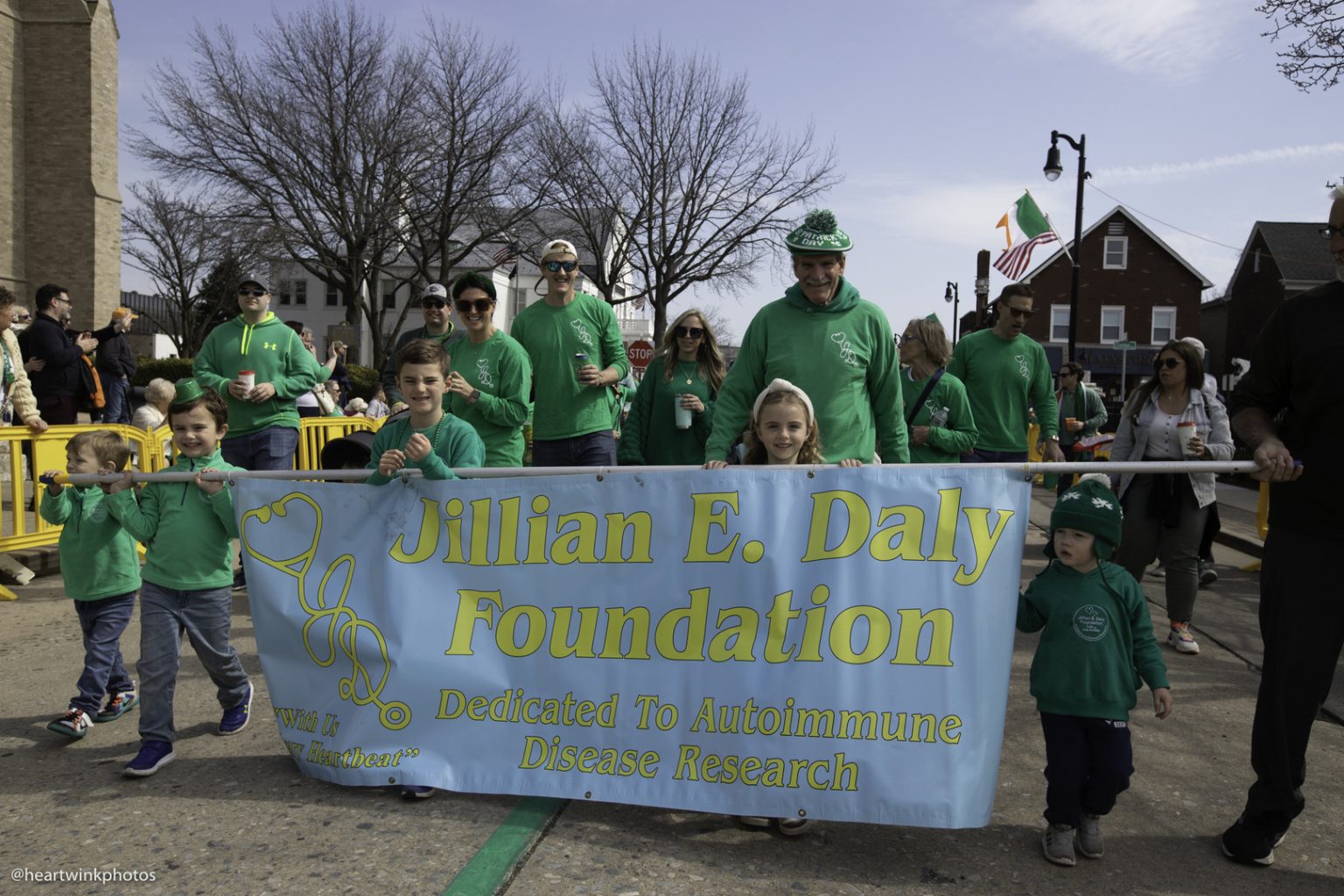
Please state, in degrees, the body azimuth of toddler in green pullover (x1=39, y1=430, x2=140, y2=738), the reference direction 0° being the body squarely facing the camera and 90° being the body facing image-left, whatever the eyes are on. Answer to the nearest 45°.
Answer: approximately 45°

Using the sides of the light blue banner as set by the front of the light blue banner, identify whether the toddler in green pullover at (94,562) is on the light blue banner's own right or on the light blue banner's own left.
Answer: on the light blue banner's own right

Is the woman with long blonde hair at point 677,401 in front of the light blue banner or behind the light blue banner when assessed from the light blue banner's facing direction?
behind

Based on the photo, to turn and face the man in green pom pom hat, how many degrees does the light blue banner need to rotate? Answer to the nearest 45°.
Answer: approximately 135° to its left

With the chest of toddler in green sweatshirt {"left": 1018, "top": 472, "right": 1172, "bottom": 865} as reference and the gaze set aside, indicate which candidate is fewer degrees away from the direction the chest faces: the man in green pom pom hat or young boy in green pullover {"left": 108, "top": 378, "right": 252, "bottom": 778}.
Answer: the young boy in green pullover

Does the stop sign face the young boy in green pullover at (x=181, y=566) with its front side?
yes

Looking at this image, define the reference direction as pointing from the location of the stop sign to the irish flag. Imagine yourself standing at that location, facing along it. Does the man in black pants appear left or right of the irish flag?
right

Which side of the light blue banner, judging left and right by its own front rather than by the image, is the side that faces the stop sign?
back

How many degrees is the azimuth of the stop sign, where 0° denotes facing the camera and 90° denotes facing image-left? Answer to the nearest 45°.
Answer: approximately 0°

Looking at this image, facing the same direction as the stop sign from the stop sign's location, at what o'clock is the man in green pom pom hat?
The man in green pom pom hat is roughly at 12 o'clock from the stop sign.

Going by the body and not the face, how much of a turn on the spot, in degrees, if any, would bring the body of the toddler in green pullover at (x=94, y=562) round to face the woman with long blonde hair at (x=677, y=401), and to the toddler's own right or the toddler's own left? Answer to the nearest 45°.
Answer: approximately 135° to the toddler's own left

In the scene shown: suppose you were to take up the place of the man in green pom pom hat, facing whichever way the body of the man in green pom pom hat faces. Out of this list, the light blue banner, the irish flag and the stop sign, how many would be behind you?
2

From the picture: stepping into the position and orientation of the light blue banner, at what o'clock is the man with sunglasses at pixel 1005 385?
The man with sunglasses is roughly at 7 o'clock from the light blue banner.
